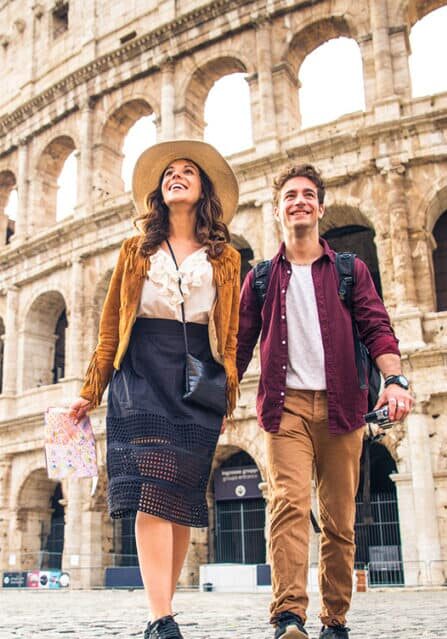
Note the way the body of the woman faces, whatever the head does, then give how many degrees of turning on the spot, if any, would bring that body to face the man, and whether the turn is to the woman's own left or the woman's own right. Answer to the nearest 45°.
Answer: approximately 90° to the woman's own left

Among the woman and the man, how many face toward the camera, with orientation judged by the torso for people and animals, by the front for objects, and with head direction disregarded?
2

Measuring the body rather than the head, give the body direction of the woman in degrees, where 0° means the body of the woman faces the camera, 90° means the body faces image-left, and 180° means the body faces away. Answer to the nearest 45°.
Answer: approximately 0°

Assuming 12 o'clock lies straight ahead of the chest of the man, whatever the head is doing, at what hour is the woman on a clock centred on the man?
The woman is roughly at 2 o'clock from the man.
